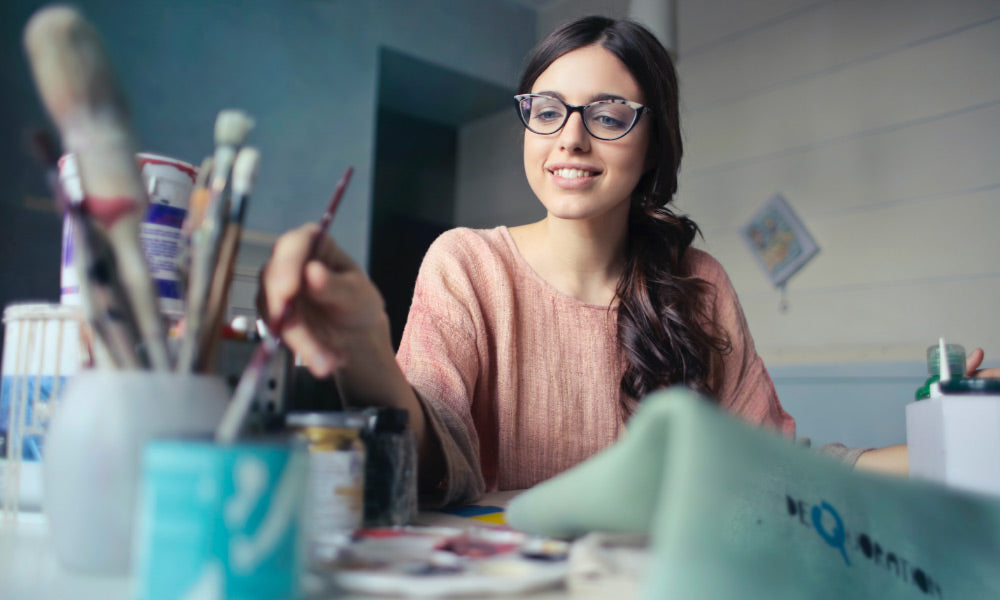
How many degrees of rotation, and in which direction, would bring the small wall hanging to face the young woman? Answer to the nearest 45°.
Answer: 0° — it already faces them

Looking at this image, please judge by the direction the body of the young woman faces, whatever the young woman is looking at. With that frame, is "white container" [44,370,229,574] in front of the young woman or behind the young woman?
in front

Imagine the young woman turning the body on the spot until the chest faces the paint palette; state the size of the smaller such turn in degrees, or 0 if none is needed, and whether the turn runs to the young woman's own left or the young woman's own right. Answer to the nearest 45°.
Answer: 0° — they already face it

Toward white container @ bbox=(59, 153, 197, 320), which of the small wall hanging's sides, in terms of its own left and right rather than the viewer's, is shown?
front

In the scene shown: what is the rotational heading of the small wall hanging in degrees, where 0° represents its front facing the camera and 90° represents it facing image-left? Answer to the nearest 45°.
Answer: approximately 0°

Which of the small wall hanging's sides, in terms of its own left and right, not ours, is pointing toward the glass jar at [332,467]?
front

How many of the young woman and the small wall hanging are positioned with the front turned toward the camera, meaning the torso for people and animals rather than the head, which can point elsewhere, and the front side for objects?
2

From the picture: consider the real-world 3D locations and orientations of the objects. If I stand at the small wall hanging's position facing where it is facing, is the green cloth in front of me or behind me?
in front

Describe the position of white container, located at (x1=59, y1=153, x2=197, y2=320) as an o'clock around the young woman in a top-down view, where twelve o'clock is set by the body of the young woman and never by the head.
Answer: The white container is roughly at 1 o'clock from the young woman.

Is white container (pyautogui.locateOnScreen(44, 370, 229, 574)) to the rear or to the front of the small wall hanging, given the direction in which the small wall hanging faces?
to the front

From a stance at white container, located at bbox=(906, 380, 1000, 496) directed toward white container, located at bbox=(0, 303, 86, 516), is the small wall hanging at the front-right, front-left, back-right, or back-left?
back-right
